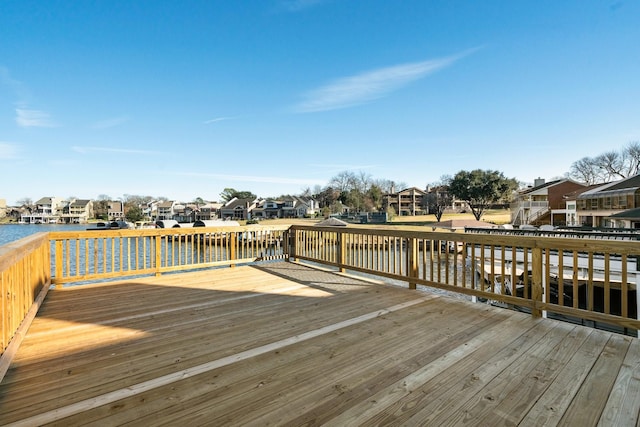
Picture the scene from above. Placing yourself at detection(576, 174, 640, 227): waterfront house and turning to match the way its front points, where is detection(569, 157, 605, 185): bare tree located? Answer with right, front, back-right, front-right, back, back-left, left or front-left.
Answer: back-right

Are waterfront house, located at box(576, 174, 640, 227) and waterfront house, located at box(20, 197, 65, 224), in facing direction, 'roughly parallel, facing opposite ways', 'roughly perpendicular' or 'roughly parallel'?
roughly perpendicular

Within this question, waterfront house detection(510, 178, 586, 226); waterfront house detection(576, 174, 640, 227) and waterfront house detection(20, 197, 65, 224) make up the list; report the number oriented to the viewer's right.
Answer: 0

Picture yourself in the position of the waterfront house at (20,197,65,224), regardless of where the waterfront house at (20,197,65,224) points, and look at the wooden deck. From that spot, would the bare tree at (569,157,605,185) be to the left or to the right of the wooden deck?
left

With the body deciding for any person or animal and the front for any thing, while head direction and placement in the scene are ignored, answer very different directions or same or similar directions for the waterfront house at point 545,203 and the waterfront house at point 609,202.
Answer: same or similar directions

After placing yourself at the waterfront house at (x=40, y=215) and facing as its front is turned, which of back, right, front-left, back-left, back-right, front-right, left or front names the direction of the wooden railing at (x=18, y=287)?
front-left

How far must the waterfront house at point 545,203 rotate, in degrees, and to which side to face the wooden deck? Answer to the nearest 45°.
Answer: approximately 45° to its left

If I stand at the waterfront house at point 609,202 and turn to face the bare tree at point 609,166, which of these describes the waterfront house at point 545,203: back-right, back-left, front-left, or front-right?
front-left

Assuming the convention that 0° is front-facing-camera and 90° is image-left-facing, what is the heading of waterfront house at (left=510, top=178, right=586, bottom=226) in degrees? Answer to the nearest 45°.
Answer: approximately 45°

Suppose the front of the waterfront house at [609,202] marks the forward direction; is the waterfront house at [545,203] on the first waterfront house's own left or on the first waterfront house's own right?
on the first waterfront house's own right

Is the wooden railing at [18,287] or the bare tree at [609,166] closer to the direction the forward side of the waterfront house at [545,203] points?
the wooden railing

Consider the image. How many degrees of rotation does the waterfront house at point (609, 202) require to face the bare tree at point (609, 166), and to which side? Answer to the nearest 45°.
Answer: approximately 135° to its right

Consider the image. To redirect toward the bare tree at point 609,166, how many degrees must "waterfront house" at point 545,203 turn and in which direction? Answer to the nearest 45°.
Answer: approximately 180°

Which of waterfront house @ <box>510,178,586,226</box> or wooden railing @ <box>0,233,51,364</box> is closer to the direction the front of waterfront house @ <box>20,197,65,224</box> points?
the wooden railing

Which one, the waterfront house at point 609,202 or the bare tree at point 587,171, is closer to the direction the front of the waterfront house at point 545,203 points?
the waterfront house

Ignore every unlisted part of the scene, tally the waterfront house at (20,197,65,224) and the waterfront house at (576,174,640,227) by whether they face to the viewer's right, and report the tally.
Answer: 0

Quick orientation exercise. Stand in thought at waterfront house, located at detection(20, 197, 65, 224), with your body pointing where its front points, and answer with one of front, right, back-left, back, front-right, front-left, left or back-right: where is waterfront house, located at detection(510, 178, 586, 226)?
left
